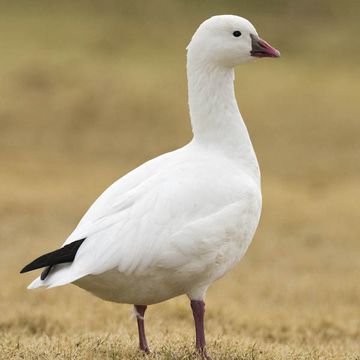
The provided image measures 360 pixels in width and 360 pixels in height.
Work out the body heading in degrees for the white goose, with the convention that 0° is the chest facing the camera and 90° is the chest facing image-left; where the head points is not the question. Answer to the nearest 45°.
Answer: approximately 270°
